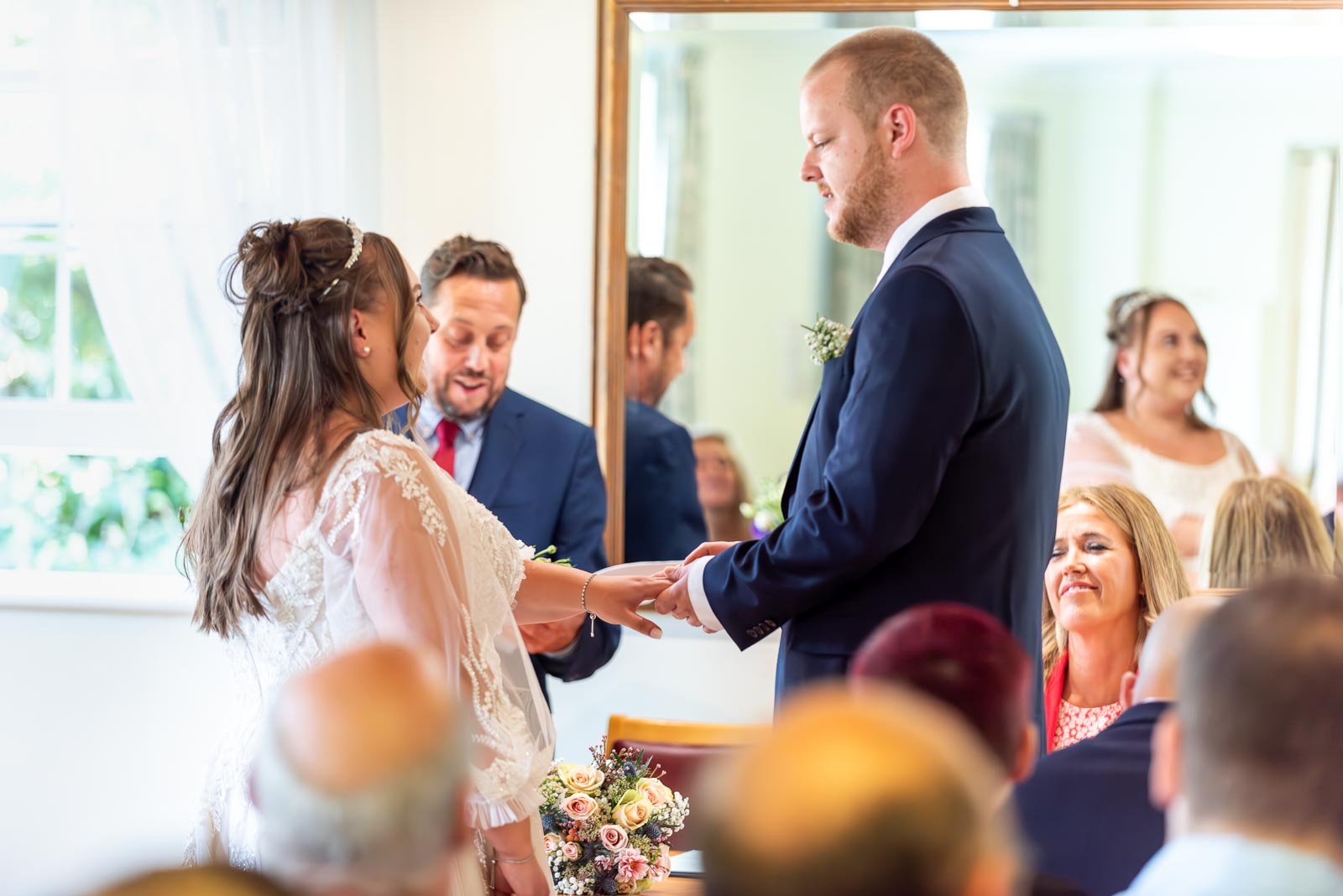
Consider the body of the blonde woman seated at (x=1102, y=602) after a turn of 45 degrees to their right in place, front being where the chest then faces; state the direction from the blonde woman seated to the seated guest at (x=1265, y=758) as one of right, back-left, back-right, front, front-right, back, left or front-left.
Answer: left

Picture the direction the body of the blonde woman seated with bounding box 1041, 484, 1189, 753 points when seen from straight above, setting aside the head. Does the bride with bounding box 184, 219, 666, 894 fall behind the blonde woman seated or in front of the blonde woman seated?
in front

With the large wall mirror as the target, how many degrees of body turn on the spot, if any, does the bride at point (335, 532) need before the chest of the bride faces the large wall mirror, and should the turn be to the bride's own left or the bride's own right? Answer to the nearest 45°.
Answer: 0° — they already face it

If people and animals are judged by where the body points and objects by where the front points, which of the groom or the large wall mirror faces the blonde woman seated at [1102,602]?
the large wall mirror

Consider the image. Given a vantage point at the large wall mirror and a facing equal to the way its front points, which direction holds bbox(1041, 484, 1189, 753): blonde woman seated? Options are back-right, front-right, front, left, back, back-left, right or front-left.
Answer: front

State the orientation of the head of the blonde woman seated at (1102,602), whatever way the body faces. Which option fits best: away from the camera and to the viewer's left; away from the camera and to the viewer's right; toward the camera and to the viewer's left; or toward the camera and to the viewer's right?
toward the camera and to the viewer's left

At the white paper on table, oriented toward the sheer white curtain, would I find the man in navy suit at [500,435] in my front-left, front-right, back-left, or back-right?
front-right

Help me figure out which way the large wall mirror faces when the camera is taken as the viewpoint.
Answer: facing the viewer

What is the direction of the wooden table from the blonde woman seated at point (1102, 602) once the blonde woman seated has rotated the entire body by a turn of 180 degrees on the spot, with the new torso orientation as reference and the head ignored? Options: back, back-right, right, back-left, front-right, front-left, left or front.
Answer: back

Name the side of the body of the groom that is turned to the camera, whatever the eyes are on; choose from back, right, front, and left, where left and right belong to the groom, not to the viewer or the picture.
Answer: left

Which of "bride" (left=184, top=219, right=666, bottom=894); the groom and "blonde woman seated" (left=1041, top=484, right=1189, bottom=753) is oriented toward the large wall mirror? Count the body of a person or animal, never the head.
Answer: the bride

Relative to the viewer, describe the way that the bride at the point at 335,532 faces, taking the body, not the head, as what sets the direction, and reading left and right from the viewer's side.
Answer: facing away from the viewer and to the right of the viewer

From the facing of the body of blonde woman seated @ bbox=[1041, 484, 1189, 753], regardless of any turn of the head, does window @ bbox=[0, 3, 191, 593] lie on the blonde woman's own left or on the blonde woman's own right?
on the blonde woman's own right

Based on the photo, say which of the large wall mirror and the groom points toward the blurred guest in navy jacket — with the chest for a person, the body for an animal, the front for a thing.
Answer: the large wall mirror

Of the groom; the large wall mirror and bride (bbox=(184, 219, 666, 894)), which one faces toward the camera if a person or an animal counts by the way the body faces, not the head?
the large wall mirror

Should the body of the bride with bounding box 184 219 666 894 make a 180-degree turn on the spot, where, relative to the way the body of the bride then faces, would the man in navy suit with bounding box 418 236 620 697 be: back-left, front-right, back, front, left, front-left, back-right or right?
back-right

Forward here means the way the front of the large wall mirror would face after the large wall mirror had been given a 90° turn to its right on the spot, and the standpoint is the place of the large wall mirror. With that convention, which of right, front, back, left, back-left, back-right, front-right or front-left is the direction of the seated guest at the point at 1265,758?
left

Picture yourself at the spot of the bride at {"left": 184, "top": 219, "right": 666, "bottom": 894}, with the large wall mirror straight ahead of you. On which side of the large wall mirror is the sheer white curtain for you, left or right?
left
